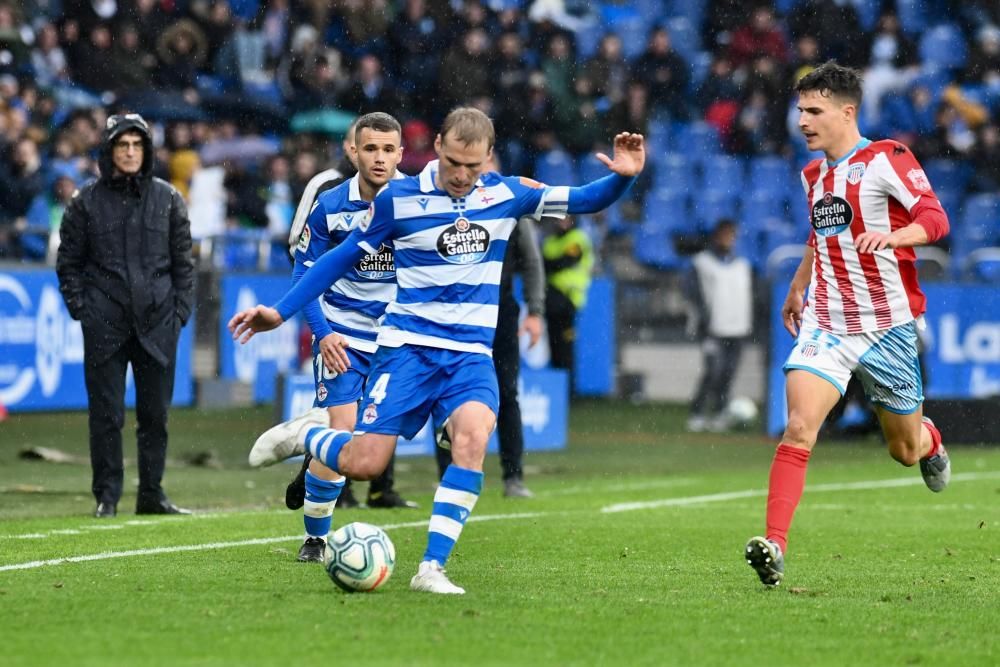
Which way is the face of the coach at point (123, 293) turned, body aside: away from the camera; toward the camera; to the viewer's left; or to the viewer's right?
toward the camera

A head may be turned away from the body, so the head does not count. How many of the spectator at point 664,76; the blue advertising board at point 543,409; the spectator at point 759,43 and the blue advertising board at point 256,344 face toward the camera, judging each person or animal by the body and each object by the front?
4

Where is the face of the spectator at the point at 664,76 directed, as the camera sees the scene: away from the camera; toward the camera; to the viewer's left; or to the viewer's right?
toward the camera

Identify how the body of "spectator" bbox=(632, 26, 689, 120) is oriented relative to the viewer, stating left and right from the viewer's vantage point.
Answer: facing the viewer

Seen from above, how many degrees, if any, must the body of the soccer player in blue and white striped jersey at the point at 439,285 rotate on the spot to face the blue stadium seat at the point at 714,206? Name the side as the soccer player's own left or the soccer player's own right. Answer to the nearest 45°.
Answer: approximately 180°

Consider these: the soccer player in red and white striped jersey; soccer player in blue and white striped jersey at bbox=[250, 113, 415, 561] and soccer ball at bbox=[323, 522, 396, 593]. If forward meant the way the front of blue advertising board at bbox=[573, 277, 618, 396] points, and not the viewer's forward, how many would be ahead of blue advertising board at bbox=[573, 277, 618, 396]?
3

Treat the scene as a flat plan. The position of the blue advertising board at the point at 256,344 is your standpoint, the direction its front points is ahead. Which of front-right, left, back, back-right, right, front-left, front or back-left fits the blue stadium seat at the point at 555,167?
back-left

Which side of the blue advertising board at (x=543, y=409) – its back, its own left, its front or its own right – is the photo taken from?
front

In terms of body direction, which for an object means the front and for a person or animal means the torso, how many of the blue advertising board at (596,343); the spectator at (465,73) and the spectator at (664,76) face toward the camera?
3

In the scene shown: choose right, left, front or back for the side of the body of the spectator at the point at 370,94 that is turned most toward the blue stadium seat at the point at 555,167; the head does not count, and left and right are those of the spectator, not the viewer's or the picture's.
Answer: left

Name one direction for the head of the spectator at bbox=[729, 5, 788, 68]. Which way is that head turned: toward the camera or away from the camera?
toward the camera
